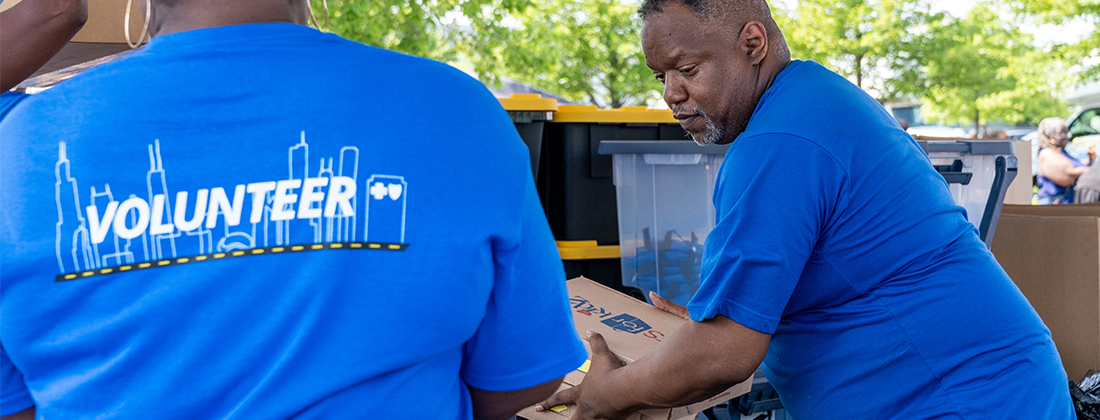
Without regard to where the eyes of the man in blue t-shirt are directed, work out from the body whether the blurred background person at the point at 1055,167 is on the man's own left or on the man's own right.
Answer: on the man's own right

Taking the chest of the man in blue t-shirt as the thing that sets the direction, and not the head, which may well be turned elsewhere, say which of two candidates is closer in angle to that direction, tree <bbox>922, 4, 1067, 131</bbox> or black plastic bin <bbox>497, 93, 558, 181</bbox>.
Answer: the black plastic bin

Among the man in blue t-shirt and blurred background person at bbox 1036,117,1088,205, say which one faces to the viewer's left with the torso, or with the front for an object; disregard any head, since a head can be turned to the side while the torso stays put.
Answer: the man in blue t-shirt

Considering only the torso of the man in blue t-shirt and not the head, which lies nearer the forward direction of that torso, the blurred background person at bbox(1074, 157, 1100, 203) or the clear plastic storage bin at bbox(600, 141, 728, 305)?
the clear plastic storage bin

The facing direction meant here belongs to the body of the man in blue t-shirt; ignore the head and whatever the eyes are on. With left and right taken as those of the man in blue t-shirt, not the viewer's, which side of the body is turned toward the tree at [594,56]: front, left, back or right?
right

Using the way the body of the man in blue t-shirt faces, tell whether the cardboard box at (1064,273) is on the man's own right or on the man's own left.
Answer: on the man's own right

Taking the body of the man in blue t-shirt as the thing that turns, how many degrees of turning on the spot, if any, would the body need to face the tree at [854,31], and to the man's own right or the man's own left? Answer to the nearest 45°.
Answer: approximately 90° to the man's own right

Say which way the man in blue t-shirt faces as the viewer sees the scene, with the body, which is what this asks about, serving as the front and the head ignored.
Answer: to the viewer's left

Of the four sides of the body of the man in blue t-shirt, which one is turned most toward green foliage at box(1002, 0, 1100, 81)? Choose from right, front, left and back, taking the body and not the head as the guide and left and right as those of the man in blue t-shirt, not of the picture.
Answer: right

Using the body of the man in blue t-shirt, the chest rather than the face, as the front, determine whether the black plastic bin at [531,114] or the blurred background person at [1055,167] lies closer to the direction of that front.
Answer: the black plastic bin
